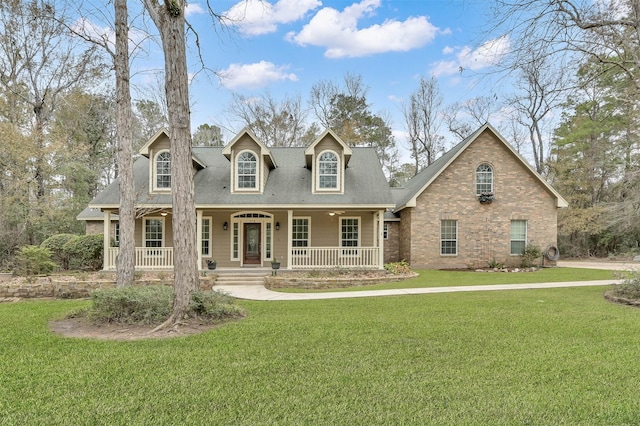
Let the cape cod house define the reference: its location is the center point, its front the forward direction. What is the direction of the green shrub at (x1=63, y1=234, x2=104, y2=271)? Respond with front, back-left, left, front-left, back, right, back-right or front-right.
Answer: right

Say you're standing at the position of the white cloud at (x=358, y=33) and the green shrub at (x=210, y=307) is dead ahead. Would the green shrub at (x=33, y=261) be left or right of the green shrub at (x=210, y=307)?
right

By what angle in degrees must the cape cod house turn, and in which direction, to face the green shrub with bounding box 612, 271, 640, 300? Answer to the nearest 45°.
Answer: approximately 45° to its left

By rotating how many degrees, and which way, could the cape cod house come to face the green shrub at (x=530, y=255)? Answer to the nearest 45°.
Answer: approximately 90° to its left

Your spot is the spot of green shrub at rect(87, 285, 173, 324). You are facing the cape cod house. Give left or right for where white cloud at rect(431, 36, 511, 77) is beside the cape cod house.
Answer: right

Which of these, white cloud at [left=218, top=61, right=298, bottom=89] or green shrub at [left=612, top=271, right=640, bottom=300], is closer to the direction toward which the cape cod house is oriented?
the green shrub

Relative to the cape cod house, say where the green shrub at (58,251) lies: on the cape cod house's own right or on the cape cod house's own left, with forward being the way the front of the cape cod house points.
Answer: on the cape cod house's own right

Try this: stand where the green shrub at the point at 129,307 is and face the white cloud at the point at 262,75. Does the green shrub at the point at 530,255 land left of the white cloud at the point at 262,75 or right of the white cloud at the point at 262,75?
right
